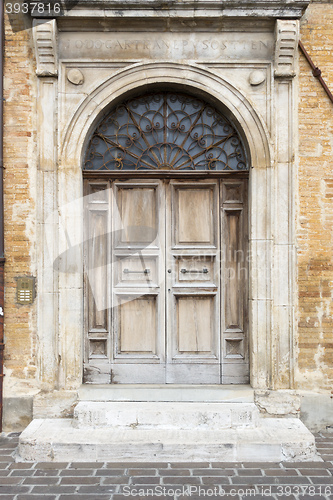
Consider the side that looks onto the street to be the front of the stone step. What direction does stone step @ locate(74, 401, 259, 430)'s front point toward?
toward the camera

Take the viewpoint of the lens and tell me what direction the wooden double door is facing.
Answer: facing the viewer

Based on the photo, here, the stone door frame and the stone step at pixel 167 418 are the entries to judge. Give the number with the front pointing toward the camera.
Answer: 2

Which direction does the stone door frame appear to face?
toward the camera
